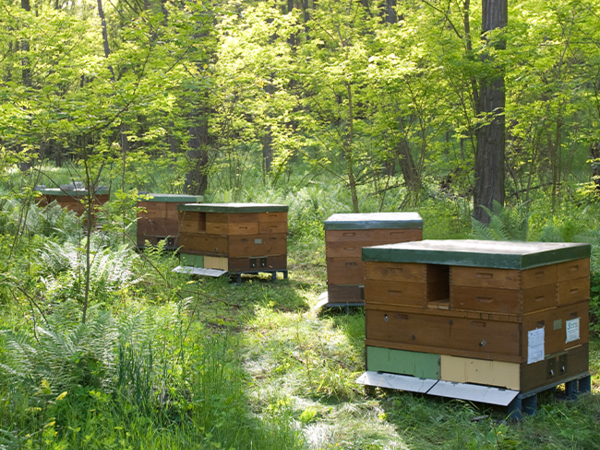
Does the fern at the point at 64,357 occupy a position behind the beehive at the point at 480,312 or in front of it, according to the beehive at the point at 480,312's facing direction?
in front

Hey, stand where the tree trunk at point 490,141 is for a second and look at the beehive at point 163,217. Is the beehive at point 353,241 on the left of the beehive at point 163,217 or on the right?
left

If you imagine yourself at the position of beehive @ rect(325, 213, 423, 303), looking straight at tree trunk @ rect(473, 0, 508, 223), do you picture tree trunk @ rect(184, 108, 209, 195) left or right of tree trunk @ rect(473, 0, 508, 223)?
left

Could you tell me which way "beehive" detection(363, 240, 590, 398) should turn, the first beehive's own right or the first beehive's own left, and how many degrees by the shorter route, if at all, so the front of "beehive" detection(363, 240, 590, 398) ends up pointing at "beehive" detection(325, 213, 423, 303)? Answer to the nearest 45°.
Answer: approximately 90° to the first beehive's own right

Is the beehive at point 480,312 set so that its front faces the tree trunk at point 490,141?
no

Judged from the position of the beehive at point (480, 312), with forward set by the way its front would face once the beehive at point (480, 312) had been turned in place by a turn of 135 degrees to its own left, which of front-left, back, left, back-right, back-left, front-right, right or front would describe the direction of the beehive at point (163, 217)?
back-left

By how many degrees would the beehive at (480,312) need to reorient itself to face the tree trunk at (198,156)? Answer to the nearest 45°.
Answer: approximately 90° to its right

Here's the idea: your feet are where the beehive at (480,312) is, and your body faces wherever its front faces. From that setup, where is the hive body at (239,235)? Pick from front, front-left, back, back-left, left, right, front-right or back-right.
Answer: right

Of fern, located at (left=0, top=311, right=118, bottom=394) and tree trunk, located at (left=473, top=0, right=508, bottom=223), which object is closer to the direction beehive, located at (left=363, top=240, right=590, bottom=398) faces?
the fern

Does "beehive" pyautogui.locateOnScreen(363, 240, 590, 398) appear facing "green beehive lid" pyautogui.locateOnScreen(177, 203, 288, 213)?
no

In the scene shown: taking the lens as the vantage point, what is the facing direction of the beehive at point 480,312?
facing the viewer and to the left of the viewer
